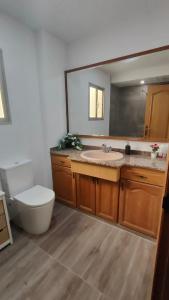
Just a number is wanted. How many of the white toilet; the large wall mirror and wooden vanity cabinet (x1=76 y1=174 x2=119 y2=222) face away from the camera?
0

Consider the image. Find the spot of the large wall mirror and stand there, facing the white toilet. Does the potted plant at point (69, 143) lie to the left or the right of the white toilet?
right

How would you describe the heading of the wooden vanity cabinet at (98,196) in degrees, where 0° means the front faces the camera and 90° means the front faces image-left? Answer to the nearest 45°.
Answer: approximately 45°

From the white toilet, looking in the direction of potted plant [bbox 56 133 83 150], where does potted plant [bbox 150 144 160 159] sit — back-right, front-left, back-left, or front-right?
front-right

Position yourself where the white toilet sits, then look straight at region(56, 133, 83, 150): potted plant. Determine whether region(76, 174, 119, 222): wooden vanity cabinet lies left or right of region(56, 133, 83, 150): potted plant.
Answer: right

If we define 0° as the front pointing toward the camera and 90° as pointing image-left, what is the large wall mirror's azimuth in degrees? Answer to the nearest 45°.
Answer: approximately 45°

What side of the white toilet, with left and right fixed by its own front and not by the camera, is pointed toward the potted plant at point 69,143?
left

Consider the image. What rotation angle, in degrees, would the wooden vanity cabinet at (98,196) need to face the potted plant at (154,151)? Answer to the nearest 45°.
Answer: approximately 135° to its left

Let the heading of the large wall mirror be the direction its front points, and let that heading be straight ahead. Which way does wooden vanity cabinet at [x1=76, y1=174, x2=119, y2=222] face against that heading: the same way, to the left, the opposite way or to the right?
the same way

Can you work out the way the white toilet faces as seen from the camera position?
facing the viewer and to the right of the viewer

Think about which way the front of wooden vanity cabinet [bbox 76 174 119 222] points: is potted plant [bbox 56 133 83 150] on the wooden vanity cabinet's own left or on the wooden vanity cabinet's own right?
on the wooden vanity cabinet's own right

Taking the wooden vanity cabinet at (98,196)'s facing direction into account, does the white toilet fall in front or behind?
in front

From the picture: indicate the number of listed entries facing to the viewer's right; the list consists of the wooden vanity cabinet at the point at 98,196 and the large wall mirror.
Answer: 0

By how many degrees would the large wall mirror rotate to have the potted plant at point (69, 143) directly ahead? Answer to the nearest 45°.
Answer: approximately 45° to its right

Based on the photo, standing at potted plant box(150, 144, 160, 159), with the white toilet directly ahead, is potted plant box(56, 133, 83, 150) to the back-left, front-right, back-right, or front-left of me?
front-right
